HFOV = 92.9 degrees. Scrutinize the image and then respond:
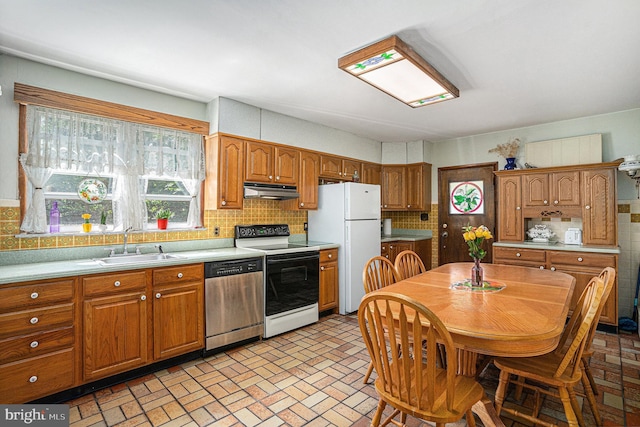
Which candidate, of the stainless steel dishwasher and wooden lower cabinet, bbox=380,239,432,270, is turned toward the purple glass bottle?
the wooden lower cabinet

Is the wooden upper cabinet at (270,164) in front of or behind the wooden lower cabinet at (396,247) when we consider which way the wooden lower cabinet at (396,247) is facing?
in front

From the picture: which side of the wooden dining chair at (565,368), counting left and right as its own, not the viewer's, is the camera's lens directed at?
left

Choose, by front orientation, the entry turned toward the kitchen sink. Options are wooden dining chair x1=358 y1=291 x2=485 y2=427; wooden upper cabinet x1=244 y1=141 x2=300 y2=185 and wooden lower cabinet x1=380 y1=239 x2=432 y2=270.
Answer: the wooden lower cabinet

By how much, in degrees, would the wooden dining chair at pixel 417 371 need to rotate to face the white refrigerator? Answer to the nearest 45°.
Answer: approximately 45° to its left

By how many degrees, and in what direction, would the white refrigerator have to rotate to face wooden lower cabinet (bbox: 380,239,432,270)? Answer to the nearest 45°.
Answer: approximately 90° to its left

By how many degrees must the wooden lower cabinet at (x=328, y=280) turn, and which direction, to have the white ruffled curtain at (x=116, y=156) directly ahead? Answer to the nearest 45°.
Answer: approximately 90° to its right

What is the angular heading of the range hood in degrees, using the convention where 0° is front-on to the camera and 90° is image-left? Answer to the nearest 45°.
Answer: approximately 315°

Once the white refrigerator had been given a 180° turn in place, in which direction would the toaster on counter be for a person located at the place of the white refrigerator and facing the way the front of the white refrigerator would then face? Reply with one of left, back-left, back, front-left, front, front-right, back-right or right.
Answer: back-right
